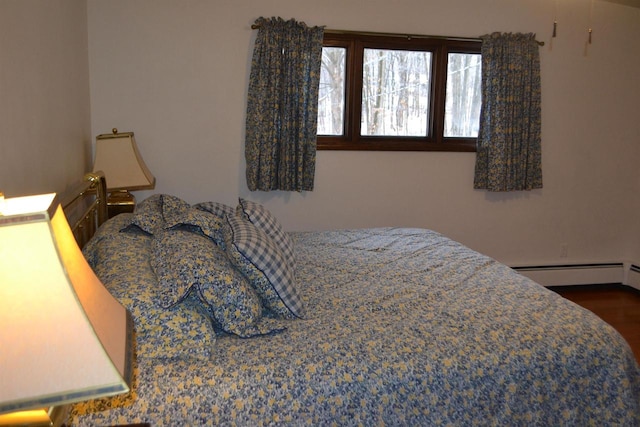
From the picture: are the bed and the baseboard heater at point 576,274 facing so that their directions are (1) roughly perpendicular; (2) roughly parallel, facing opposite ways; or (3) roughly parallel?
roughly perpendicular

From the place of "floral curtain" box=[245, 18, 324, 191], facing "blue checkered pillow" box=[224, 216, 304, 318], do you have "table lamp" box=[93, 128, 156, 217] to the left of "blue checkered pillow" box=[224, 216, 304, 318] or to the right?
right

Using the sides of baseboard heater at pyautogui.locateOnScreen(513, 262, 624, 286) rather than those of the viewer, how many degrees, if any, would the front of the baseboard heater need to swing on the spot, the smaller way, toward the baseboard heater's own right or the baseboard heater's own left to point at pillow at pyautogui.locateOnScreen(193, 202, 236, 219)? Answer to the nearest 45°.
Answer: approximately 45° to the baseboard heater's own right

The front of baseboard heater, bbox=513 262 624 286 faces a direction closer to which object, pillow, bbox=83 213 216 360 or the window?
the pillow

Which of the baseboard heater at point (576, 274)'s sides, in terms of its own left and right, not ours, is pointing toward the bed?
front

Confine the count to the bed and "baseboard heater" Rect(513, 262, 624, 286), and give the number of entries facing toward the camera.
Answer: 1

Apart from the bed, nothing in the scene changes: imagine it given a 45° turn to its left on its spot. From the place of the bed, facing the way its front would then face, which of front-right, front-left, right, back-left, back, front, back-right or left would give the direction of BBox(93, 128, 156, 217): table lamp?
left

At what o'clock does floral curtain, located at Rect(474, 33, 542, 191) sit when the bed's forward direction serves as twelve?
The floral curtain is roughly at 10 o'clock from the bed.

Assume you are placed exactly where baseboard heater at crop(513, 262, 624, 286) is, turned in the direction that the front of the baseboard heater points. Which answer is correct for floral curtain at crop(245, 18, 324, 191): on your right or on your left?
on your right

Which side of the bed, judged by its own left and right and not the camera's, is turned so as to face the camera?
right

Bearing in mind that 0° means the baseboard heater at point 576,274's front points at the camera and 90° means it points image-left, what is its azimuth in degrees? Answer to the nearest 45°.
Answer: approximately 0°
